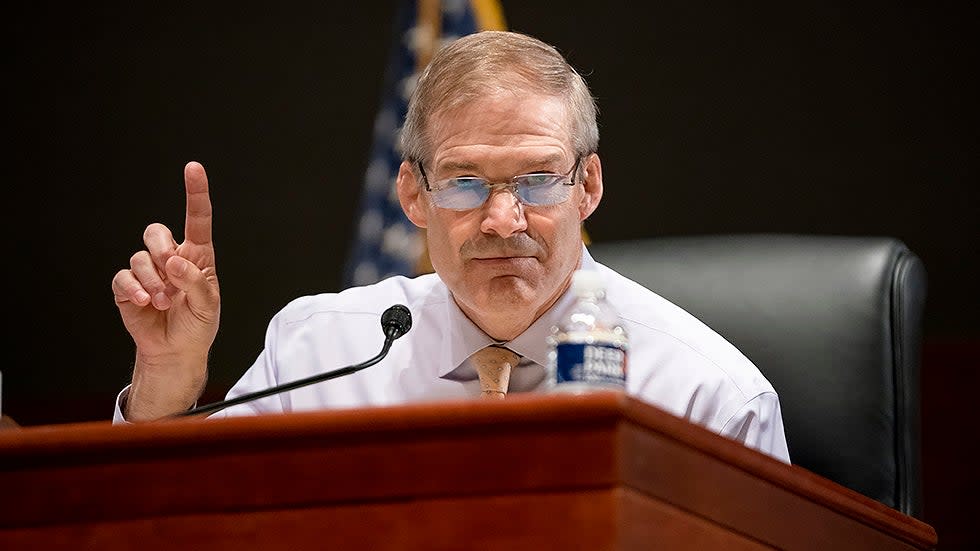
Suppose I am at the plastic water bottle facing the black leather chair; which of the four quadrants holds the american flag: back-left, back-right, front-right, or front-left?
front-left

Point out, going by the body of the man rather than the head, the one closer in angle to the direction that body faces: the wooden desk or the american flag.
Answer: the wooden desk

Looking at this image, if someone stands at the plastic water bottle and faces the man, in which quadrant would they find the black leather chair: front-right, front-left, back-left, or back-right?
front-right

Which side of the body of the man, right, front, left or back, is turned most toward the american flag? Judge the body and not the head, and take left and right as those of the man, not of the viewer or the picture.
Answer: back

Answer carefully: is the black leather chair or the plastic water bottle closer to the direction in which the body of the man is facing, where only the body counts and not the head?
the plastic water bottle

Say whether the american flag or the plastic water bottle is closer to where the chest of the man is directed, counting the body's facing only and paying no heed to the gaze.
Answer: the plastic water bottle

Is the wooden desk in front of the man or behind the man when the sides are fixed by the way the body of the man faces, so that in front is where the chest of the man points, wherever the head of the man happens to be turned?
in front

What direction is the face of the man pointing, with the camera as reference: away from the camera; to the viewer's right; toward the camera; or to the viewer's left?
toward the camera

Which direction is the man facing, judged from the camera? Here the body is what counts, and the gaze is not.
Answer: toward the camera

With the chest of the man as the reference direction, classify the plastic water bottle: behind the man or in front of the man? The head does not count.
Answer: in front

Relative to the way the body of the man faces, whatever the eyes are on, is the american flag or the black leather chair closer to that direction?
the black leather chair

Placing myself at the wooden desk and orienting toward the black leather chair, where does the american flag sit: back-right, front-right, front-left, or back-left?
front-left
